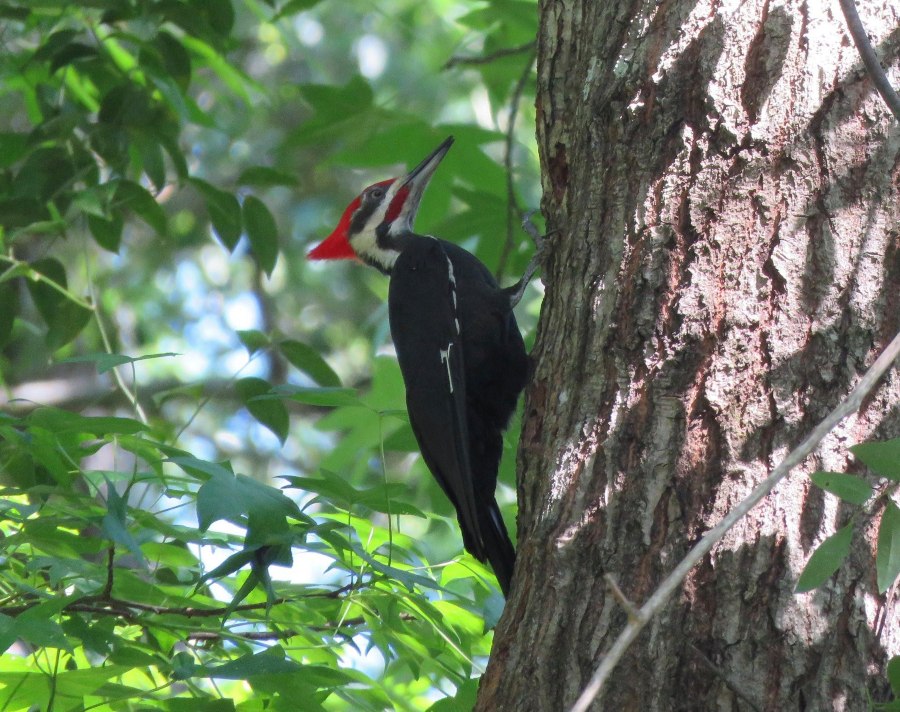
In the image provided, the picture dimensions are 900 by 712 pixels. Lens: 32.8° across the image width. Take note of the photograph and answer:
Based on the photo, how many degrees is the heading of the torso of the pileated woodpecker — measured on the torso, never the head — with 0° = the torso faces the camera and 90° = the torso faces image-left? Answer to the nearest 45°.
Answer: approximately 270°

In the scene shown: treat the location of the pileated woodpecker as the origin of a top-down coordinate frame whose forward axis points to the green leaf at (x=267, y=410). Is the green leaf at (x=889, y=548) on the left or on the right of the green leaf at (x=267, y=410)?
left

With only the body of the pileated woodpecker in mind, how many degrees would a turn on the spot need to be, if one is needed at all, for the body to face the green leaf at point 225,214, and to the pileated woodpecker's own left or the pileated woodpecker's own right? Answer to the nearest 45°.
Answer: approximately 135° to the pileated woodpecker's own left

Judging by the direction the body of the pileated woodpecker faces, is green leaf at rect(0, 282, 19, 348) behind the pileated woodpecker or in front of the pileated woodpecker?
behind
